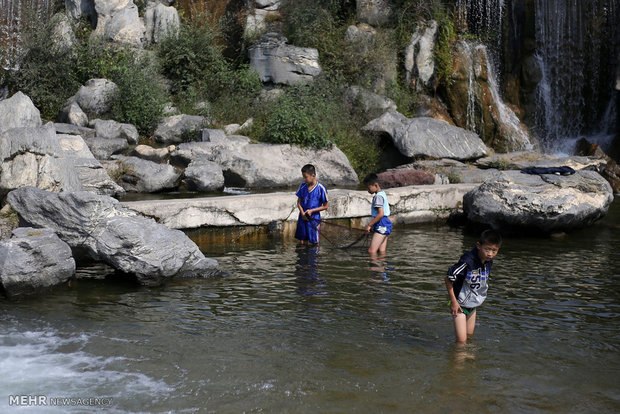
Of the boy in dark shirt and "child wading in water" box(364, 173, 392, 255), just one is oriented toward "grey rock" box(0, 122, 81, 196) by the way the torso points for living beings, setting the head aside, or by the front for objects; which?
the child wading in water

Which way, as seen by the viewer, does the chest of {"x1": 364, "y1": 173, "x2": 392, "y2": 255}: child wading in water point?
to the viewer's left

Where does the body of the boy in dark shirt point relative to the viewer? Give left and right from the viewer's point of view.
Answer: facing the viewer and to the right of the viewer

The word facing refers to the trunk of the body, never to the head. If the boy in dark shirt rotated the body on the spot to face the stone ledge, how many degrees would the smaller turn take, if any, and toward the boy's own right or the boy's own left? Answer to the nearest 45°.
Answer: approximately 180°

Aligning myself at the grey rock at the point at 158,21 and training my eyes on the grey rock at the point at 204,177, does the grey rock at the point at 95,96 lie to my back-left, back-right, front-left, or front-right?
front-right

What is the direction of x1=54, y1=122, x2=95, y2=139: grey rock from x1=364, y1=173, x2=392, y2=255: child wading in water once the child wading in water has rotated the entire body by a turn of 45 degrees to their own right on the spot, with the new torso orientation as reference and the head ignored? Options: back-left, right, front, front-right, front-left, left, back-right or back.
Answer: front

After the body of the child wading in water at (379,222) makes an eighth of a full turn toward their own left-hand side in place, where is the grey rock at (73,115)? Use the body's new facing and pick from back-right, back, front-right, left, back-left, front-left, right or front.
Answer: right

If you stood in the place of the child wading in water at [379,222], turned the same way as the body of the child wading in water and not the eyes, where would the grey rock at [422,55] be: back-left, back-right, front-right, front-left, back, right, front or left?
right

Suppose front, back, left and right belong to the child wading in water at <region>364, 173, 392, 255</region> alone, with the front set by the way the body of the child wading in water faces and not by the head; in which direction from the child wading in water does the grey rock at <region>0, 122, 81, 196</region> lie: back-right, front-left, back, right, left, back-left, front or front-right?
front

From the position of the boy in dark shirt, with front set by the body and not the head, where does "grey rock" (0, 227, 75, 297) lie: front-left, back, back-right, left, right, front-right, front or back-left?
back-right

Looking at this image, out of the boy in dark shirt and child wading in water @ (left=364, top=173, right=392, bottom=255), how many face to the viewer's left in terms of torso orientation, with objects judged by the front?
1

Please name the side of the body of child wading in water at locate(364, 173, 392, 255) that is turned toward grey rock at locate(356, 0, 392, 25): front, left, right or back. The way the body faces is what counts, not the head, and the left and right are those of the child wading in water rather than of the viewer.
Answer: right

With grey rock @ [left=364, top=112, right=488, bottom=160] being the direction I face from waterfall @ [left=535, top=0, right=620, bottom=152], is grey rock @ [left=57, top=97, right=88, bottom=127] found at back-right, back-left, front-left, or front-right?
front-right

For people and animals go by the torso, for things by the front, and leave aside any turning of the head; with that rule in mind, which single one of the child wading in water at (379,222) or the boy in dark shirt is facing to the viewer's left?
the child wading in water
